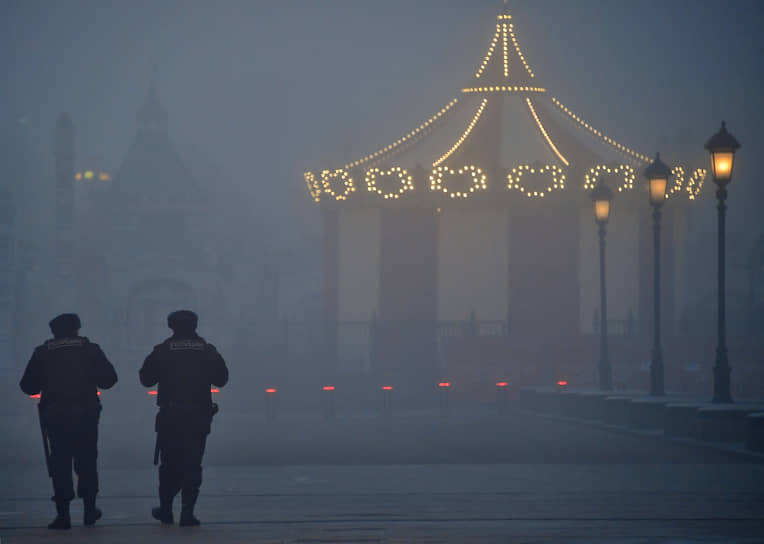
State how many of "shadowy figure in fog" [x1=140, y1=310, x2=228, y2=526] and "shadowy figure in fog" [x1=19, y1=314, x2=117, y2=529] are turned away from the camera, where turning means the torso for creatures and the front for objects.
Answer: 2

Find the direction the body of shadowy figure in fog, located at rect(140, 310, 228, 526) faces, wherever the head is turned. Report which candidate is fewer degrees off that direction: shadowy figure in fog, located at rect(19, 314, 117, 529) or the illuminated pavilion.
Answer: the illuminated pavilion

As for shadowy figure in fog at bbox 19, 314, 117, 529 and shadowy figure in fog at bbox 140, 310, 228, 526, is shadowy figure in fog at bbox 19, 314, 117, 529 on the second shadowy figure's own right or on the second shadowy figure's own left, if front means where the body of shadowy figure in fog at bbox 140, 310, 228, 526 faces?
on the second shadowy figure's own left

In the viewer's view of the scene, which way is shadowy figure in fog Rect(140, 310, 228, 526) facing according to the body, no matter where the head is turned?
away from the camera

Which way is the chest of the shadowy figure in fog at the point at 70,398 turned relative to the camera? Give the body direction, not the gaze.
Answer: away from the camera
